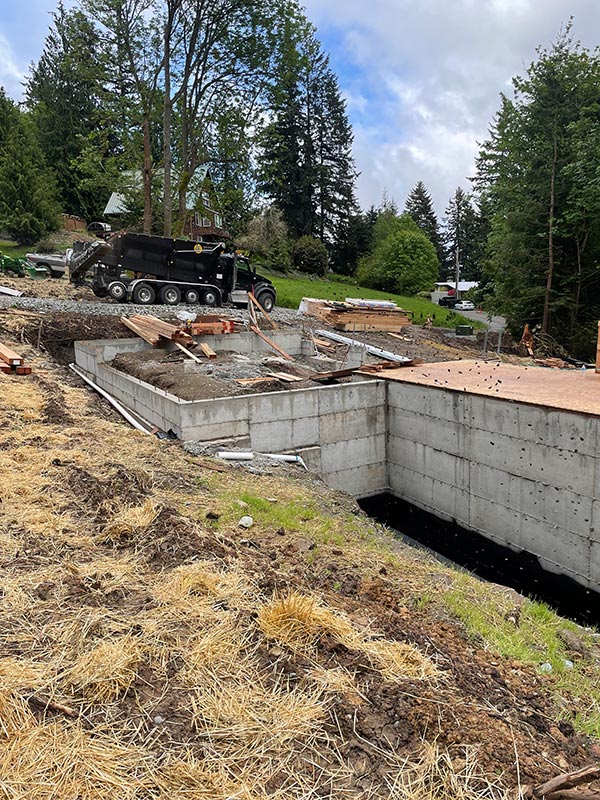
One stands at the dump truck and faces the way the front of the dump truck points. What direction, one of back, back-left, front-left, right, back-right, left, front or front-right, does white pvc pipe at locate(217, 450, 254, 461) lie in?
right

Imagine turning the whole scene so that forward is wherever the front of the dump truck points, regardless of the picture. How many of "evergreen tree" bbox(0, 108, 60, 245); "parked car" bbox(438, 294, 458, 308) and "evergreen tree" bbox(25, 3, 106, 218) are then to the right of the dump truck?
0

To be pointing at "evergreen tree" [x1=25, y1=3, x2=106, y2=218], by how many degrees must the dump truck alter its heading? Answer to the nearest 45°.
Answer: approximately 90° to its left

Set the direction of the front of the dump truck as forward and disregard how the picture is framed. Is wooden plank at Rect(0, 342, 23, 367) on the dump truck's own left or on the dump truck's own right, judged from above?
on the dump truck's own right

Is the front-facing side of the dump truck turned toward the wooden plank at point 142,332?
no

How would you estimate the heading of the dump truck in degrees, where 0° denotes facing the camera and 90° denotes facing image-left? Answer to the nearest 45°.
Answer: approximately 270°

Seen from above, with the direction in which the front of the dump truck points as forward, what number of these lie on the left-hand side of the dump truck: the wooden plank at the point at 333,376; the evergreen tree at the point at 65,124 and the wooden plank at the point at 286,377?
1

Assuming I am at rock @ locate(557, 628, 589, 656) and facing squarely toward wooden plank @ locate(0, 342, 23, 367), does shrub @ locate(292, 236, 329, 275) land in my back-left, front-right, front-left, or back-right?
front-right

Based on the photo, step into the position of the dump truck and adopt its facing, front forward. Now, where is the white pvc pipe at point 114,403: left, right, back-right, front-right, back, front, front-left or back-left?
right

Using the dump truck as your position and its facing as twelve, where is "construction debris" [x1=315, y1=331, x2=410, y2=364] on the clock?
The construction debris is roughly at 1 o'clock from the dump truck.

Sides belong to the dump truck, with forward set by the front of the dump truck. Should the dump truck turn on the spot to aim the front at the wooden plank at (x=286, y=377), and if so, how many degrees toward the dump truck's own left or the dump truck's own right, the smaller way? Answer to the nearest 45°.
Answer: approximately 90° to the dump truck's own right

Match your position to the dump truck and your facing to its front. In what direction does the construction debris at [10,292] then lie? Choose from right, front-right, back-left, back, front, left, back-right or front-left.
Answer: back

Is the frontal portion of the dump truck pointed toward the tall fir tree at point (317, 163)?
no

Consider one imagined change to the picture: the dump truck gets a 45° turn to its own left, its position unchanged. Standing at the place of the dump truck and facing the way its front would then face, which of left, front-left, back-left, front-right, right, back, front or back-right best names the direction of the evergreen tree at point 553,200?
front-right

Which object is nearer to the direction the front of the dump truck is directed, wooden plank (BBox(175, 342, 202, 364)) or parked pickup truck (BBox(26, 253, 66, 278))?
the wooden plank

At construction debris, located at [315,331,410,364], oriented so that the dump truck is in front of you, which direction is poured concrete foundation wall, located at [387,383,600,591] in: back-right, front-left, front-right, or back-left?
back-left

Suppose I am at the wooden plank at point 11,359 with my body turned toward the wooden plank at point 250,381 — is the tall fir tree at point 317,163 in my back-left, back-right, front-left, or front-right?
front-left

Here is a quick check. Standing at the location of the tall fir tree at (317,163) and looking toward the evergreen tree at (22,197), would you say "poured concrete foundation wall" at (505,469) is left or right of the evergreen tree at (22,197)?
left

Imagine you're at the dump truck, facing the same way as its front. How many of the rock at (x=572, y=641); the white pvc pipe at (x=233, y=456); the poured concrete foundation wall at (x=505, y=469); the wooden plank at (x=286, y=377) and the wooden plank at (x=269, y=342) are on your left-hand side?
0
